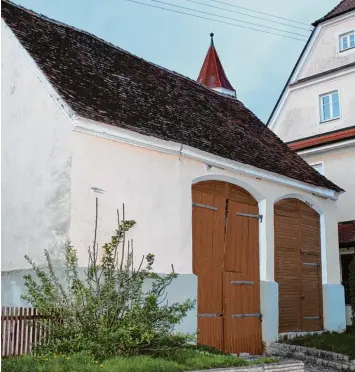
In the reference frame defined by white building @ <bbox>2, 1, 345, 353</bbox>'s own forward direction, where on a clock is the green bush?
The green bush is roughly at 2 o'clock from the white building.

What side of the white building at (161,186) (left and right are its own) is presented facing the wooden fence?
right

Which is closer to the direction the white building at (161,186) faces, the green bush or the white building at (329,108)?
the green bush

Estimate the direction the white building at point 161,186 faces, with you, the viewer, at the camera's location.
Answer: facing the viewer and to the right of the viewer

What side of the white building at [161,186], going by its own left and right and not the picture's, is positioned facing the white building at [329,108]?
left

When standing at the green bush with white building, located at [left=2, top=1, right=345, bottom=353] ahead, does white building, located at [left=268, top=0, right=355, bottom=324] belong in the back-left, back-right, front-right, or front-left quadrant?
front-right

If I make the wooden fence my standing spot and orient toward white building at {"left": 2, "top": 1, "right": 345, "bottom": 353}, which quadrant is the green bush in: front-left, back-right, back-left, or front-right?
front-right
